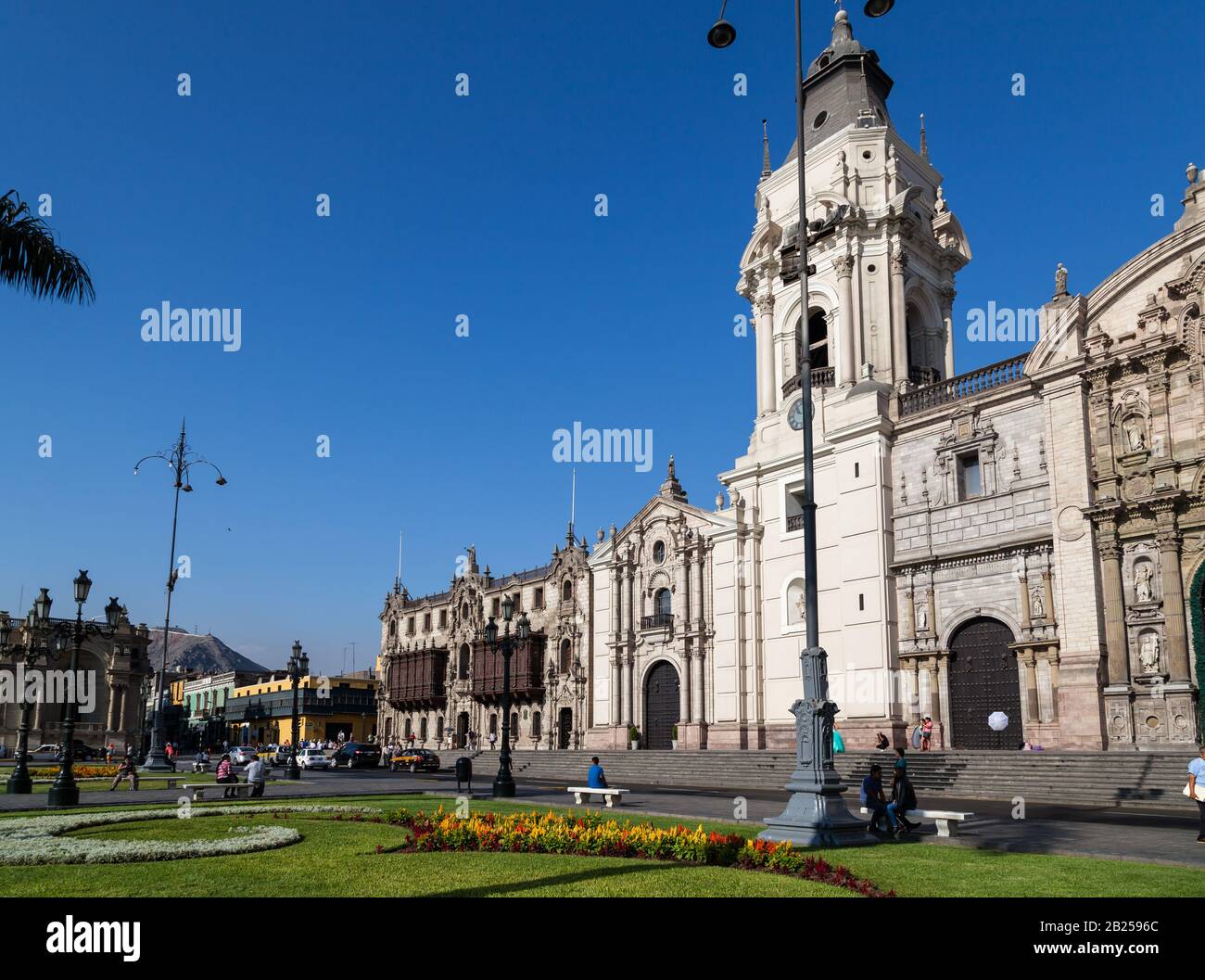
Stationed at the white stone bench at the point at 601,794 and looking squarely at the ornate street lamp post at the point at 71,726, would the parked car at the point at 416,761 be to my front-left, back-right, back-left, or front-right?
front-right

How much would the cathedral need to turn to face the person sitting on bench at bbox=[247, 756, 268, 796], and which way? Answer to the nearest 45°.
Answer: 0° — it already faces them

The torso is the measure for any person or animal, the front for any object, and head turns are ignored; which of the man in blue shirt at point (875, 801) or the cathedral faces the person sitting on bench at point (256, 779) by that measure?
the cathedral

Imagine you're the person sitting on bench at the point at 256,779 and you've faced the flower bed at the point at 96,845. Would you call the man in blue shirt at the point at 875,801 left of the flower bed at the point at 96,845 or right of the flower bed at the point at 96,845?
left

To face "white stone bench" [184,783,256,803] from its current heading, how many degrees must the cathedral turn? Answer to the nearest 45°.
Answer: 0° — it already faces it

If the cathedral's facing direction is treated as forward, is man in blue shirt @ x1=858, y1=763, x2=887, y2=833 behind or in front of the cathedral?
in front

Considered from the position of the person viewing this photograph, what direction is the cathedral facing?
facing the viewer and to the left of the viewer

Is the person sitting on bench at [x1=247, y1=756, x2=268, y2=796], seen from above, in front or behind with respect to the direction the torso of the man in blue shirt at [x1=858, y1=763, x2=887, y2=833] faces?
behind
